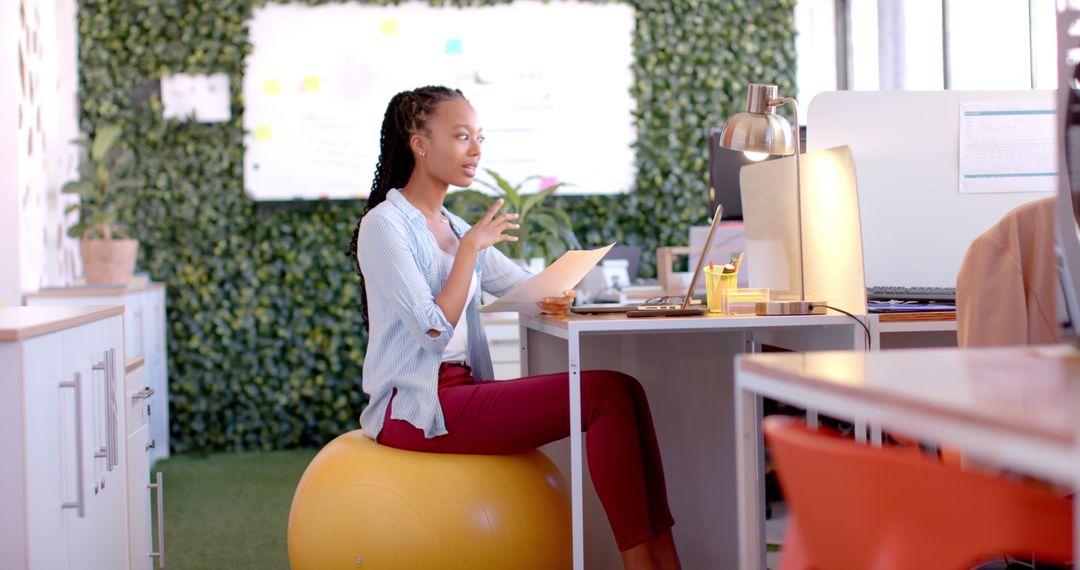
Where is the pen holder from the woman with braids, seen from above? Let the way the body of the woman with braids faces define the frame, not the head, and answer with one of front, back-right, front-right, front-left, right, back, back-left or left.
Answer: front

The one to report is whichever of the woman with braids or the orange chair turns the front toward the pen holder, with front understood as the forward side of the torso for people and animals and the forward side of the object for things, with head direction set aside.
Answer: the woman with braids

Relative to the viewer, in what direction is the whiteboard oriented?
toward the camera

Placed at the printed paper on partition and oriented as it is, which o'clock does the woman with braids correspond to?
The woman with braids is roughly at 2 o'clock from the printed paper on partition.

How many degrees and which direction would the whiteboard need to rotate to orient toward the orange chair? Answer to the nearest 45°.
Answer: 0° — it already faces it

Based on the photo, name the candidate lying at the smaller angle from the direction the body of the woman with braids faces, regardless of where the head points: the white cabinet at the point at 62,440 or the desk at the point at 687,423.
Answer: the desk

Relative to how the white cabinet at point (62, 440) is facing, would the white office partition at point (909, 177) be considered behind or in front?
in front

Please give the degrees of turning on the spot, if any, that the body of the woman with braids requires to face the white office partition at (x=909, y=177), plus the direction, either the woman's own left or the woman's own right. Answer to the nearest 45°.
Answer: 0° — they already face it

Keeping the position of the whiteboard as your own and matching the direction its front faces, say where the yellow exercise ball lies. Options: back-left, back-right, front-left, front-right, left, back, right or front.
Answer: front

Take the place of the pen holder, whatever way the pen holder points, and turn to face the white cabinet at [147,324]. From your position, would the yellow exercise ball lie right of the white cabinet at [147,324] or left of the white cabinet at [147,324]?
left

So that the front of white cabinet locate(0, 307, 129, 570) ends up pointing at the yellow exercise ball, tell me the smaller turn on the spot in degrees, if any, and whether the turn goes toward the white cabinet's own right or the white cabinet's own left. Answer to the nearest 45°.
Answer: approximately 45° to the white cabinet's own left

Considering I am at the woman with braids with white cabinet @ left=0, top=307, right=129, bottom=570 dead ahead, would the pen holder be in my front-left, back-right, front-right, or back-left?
back-left

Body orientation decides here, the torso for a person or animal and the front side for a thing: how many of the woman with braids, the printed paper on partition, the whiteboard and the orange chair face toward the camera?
2

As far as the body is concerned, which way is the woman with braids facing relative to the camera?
to the viewer's right
